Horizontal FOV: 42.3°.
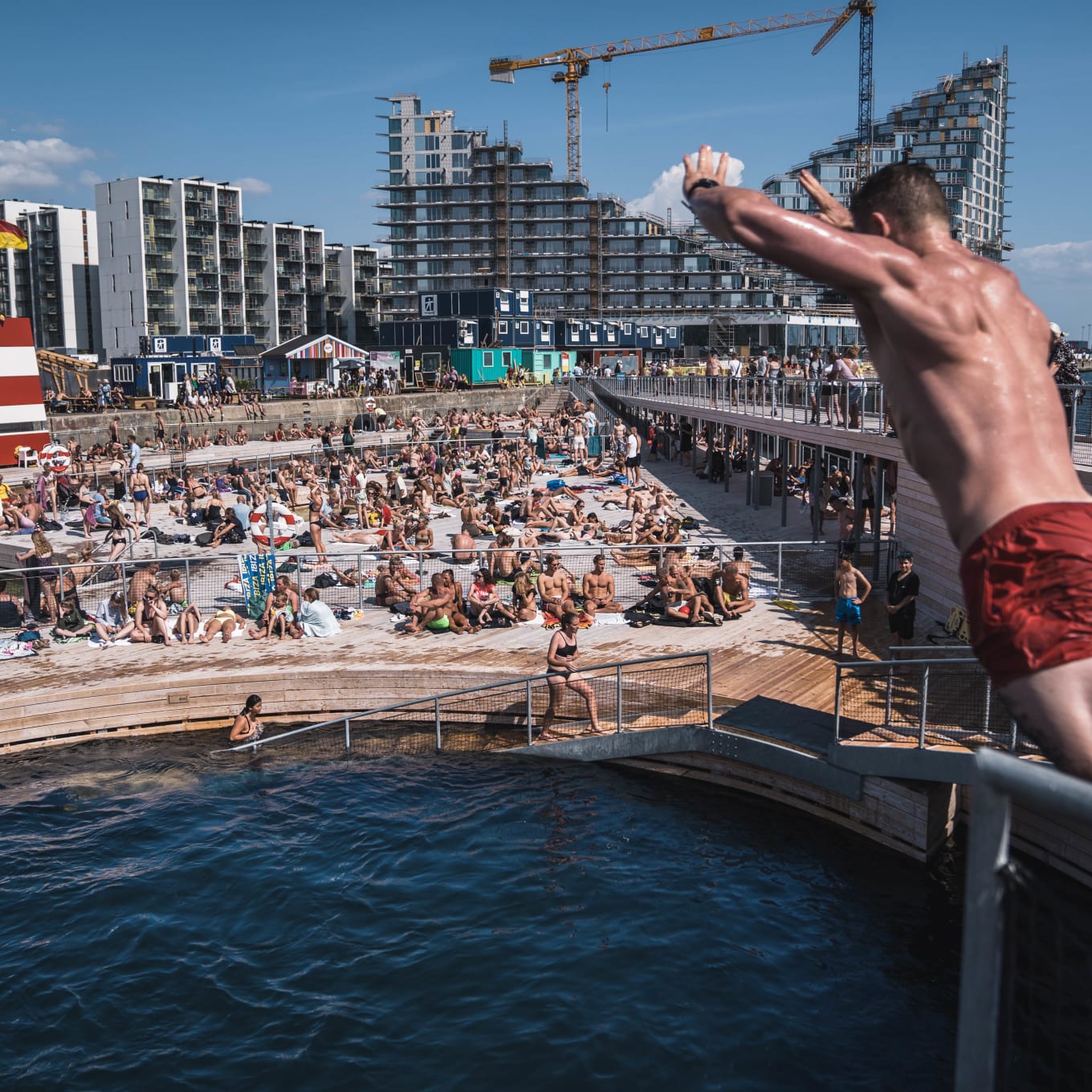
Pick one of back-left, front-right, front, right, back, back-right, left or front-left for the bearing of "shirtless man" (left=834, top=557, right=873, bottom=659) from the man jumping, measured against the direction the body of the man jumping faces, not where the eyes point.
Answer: front-right

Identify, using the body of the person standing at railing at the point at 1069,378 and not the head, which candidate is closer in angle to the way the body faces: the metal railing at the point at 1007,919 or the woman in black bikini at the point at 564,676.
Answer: the woman in black bikini

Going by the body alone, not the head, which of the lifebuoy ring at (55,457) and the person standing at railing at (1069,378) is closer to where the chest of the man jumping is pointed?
the lifebuoy ring

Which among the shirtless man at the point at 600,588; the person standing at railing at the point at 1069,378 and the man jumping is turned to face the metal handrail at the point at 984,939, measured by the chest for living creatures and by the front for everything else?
the shirtless man

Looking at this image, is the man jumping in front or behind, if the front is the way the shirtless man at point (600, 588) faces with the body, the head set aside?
in front

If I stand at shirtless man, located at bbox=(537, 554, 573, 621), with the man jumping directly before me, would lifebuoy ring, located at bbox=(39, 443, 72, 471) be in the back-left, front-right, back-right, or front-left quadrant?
back-right

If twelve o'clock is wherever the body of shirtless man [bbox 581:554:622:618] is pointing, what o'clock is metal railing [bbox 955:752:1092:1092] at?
The metal railing is roughly at 12 o'clock from the shirtless man.
